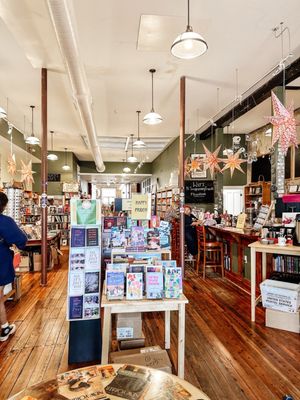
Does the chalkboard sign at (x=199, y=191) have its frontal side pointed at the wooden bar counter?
yes

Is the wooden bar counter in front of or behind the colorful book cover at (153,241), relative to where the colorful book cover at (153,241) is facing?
behind

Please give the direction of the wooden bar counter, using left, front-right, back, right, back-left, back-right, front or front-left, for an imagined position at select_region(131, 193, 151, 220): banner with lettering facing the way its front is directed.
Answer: back-left

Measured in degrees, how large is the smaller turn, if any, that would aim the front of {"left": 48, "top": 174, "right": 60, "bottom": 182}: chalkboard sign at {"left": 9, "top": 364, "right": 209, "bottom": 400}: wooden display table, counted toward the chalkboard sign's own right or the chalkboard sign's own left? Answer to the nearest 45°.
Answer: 0° — it already faces it

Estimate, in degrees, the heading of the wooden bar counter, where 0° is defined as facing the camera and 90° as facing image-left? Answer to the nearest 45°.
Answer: approximately 45°

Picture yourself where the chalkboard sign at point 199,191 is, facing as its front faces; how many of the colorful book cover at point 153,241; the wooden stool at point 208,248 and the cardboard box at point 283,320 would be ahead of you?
3

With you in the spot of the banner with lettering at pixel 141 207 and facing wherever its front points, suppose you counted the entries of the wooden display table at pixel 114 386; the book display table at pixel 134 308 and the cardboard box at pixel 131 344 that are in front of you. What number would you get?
3

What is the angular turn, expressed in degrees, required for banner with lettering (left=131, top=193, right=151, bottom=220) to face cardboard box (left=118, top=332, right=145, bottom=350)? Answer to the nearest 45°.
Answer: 0° — it already faces it

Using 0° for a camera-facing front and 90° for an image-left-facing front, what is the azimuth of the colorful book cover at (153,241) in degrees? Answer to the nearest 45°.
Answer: approximately 0°
